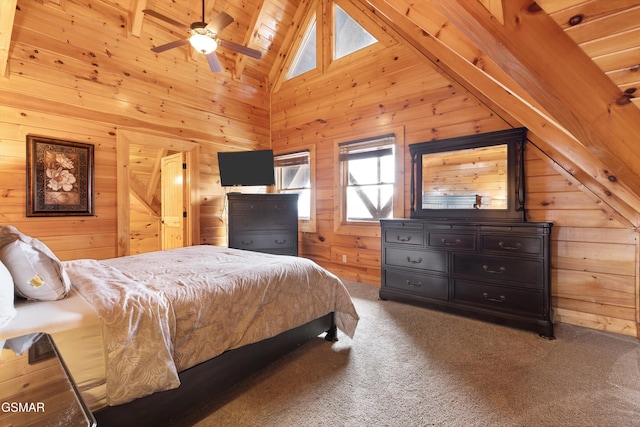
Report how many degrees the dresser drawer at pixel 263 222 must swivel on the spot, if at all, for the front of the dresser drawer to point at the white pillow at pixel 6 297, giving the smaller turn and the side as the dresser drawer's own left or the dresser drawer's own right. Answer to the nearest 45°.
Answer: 0° — it already faces it

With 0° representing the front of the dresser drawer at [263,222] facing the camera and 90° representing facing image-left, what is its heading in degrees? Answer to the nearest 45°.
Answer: approximately 0°

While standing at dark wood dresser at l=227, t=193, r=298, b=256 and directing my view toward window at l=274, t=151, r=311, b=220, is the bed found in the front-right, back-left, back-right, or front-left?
back-right

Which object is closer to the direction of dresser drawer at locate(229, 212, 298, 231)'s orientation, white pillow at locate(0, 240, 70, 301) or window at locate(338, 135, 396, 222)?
the white pillow

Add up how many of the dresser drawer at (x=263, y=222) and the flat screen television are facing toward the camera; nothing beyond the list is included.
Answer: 2

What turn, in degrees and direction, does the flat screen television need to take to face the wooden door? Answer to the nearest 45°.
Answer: approximately 90° to its right

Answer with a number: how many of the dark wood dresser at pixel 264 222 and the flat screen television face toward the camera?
2

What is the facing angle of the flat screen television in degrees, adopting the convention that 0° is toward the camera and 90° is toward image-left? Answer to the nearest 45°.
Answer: approximately 0°
